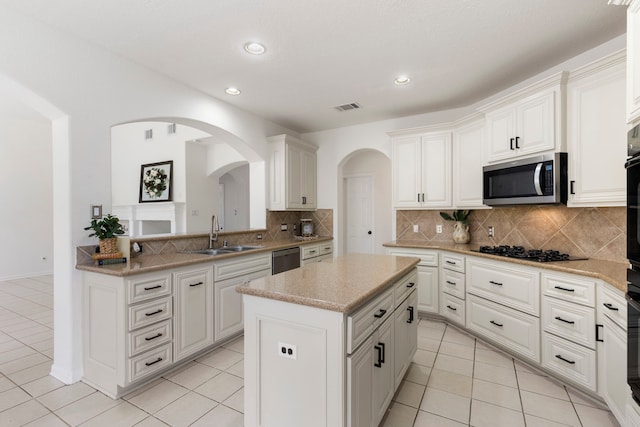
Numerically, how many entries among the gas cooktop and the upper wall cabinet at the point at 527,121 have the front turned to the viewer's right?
0

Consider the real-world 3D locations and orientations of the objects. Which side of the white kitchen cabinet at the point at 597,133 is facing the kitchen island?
front

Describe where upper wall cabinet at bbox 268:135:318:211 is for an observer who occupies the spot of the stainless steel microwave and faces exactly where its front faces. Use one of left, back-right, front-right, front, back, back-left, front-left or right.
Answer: front-right

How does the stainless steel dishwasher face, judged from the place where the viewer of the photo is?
facing the viewer and to the right of the viewer

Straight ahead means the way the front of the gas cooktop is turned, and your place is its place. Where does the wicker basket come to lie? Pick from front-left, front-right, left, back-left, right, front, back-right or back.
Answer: front

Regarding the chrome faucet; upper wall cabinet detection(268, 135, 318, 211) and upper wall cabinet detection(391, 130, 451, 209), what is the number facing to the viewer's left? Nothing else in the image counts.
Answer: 0

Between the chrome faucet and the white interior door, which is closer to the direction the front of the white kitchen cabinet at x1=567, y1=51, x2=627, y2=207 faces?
the chrome faucet

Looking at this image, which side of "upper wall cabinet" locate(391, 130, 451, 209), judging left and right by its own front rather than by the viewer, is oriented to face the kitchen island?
front

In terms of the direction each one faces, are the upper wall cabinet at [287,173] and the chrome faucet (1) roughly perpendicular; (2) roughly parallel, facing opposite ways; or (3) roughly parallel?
roughly parallel

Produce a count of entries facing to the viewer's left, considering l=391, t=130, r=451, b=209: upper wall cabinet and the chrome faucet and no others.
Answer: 0

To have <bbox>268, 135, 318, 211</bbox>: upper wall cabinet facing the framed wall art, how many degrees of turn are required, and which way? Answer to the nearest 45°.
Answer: approximately 180°

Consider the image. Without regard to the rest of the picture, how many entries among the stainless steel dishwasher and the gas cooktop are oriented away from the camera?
0

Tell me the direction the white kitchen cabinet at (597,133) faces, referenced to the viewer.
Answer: facing the viewer and to the left of the viewer

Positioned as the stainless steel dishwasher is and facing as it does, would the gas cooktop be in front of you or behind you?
in front

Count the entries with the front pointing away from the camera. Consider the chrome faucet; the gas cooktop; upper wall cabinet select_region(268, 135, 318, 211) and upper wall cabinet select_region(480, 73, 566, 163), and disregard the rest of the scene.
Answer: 0

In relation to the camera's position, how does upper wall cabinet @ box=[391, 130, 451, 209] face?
facing the viewer
